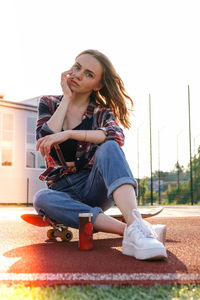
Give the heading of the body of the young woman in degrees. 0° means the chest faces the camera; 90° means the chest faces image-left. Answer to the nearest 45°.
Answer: approximately 0°

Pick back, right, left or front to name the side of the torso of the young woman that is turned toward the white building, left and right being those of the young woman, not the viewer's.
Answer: back
